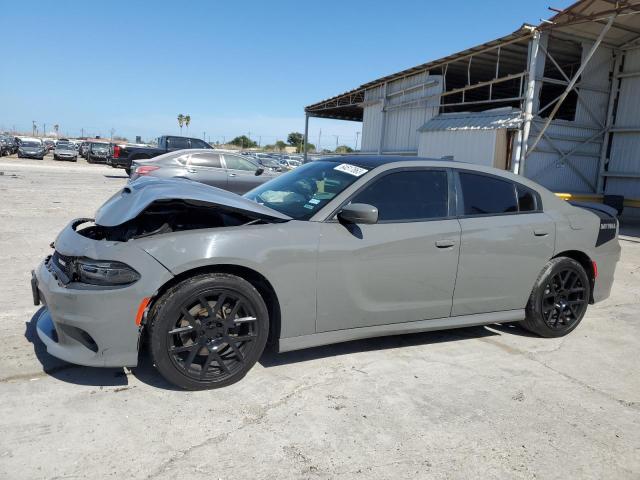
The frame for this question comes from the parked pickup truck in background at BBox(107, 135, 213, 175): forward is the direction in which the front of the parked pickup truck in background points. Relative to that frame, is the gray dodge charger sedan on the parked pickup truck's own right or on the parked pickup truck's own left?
on the parked pickup truck's own right

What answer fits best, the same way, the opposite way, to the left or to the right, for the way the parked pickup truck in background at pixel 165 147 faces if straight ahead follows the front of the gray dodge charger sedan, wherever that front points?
the opposite way

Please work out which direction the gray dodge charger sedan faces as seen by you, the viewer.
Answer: facing the viewer and to the left of the viewer

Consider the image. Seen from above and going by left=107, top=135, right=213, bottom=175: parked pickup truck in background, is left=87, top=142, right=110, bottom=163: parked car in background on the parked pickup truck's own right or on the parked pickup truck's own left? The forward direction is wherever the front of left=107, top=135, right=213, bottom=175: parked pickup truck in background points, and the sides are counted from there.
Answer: on the parked pickup truck's own left

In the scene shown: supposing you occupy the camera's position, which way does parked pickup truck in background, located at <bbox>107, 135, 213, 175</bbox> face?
facing away from the viewer and to the right of the viewer

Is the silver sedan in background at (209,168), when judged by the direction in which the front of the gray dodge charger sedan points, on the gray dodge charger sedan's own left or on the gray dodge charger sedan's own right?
on the gray dodge charger sedan's own right
